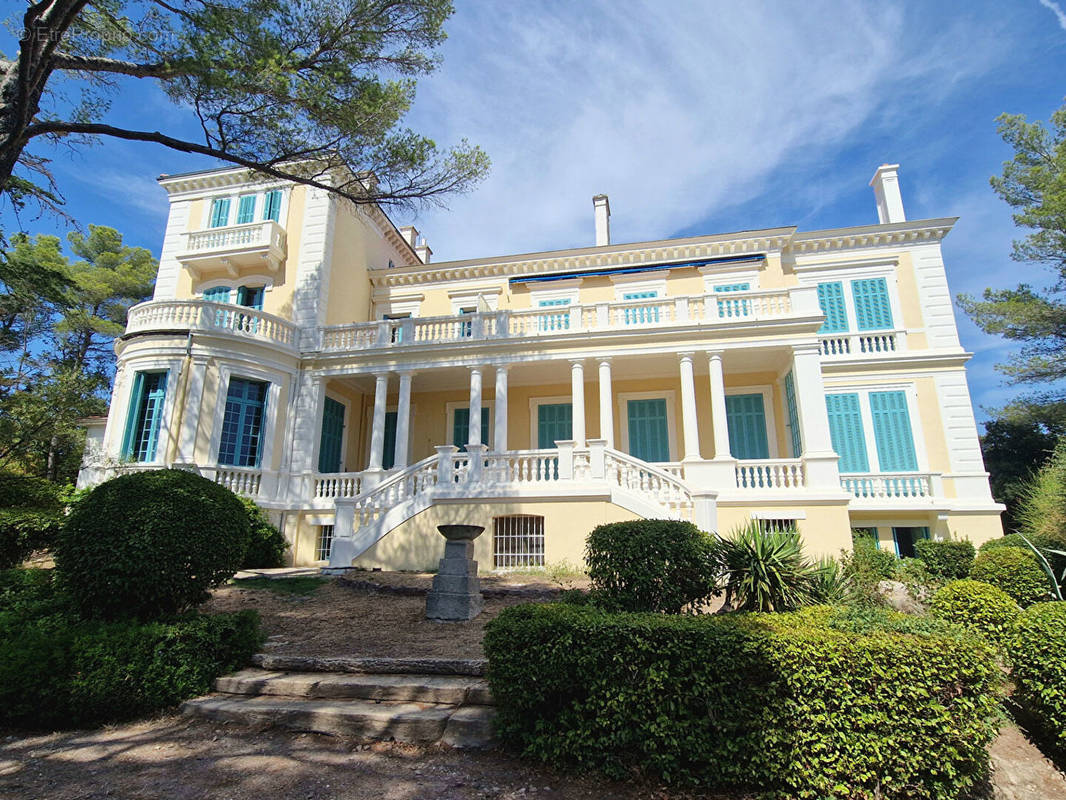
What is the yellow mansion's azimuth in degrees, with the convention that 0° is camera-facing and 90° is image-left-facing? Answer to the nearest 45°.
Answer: approximately 0°

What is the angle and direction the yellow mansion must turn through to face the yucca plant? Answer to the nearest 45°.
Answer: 0° — it already faces it

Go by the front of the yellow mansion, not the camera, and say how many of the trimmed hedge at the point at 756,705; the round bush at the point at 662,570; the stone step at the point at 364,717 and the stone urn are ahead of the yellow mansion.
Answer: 4

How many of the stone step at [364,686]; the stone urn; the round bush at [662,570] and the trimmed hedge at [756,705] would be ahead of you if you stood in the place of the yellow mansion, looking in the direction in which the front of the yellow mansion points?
4

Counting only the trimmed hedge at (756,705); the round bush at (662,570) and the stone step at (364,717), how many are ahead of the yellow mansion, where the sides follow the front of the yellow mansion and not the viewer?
3

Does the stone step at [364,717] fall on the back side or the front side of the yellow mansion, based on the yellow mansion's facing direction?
on the front side

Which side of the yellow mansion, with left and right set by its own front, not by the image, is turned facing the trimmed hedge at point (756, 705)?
front

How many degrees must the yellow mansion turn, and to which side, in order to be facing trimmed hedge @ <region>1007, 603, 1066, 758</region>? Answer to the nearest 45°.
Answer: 0° — it already faces it

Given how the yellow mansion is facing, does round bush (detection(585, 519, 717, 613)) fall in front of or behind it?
in front

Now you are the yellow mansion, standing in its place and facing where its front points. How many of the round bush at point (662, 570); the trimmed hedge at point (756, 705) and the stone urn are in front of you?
3

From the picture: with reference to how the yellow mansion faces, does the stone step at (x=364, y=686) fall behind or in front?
in front
